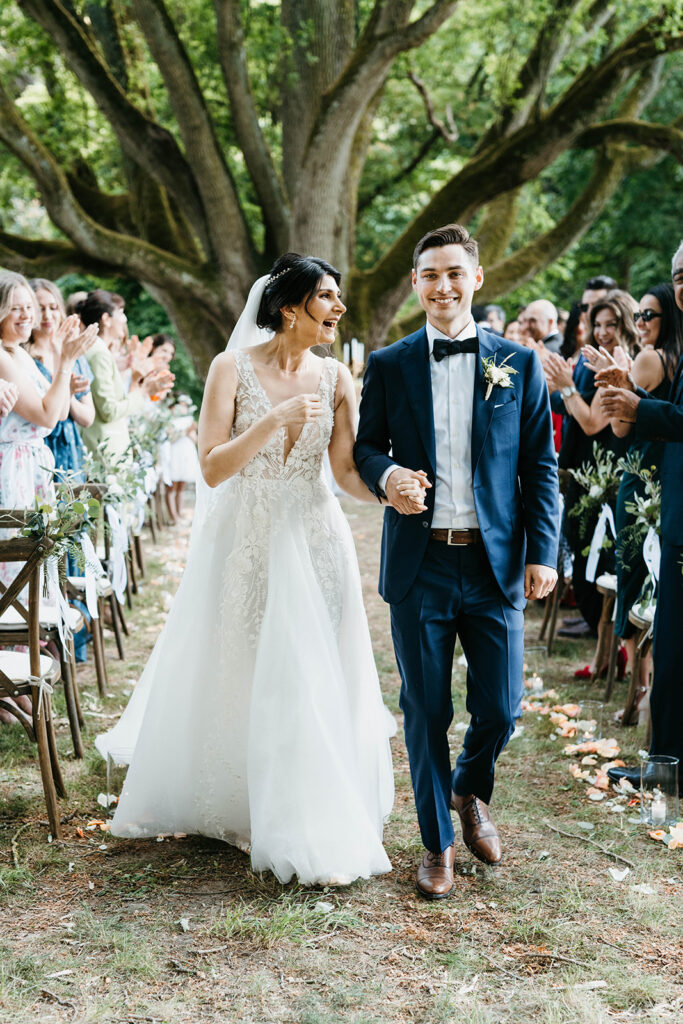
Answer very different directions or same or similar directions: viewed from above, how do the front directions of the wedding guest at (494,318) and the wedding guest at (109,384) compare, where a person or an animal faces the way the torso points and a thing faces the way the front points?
very different directions

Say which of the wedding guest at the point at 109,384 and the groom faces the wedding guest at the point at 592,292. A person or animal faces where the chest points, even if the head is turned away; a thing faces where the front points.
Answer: the wedding guest at the point at 109,384

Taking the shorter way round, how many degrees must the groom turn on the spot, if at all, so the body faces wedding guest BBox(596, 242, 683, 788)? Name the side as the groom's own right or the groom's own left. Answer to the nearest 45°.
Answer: approximately 135° to the groom's own left

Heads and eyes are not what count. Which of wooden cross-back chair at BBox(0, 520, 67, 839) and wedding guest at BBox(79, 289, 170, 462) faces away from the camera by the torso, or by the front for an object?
the wooden cross-back chair

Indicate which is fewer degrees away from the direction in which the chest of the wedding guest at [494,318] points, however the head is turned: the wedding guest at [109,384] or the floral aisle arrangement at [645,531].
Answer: the wedding guest

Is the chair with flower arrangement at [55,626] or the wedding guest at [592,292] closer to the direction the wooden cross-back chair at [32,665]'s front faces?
the chair with flower arrangement

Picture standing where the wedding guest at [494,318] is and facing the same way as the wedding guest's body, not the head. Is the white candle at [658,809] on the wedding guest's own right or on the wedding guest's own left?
on the wedding guest's own left

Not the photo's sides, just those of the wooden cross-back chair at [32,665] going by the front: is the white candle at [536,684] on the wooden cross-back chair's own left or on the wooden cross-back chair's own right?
on the wooden cross-back chair's own right

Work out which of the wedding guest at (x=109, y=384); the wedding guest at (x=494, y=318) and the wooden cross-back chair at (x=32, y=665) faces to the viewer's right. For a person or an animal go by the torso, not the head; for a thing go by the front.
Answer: the wedding guest at (x=109, y=384)

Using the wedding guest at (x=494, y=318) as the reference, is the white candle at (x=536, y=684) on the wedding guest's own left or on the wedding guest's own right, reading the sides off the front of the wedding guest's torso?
on the wedding guest's own left

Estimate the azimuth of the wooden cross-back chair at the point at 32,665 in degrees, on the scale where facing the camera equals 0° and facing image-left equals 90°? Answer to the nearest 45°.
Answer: approximately 180°

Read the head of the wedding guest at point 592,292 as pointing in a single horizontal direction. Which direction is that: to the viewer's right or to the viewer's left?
to the viewer's left

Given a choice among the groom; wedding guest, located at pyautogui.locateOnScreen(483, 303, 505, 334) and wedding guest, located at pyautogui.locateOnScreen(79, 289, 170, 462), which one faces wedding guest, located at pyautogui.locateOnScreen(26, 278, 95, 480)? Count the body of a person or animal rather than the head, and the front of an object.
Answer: wedding guest, located at pyautogui.locateOnScreen(483, 303, 505, 334)

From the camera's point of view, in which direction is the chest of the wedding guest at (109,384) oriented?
to the viewer's right

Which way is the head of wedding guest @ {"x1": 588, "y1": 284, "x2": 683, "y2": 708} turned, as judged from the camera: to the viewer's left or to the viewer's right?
to the viewer's left

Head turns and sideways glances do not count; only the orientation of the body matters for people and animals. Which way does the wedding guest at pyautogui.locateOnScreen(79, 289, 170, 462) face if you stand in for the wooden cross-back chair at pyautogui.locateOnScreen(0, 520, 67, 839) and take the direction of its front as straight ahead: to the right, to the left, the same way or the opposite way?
to the right
